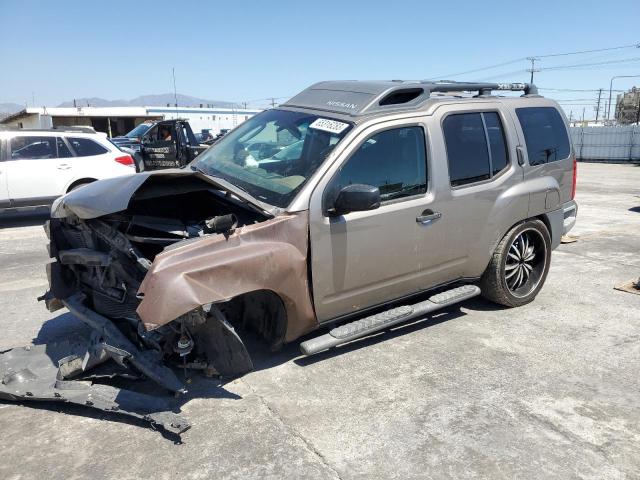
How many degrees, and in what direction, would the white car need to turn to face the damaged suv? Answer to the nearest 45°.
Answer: approximately 90° to its left

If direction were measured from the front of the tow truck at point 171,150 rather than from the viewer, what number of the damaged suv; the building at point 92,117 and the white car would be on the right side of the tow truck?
1

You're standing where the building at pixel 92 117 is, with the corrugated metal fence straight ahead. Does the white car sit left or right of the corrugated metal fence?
right

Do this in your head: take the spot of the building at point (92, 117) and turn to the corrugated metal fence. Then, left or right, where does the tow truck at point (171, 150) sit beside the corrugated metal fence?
right

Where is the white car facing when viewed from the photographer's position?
facing to the left of the viewer

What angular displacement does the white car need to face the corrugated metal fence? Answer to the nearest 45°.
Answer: approximately 180°
